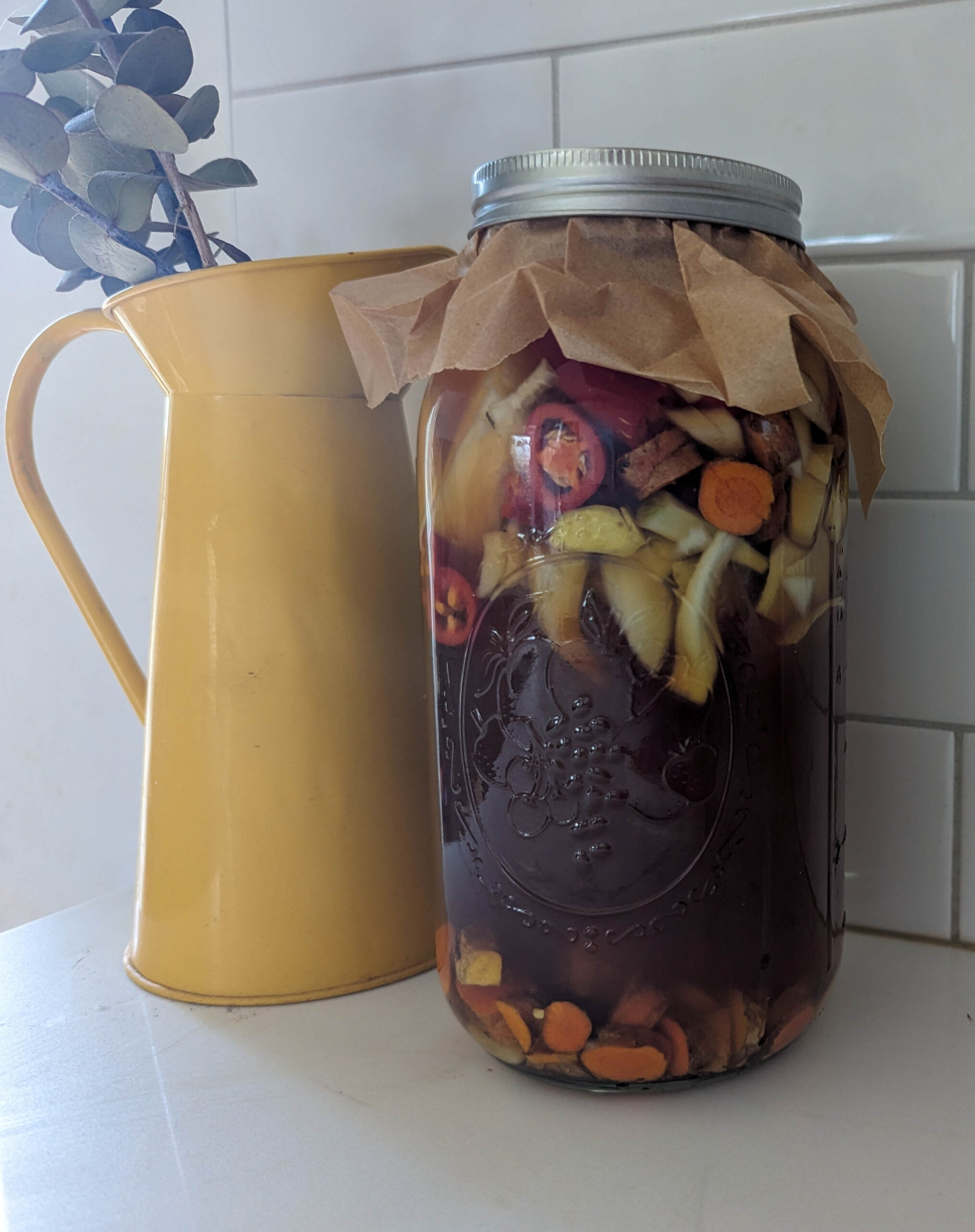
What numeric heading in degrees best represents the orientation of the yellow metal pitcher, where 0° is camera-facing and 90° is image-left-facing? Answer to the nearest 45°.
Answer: approximately 270°
